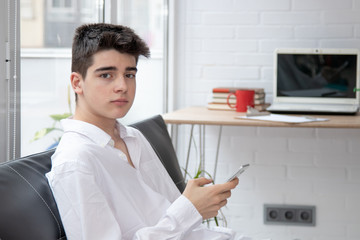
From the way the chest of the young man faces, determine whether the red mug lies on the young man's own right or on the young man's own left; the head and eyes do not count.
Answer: on the young man's own left

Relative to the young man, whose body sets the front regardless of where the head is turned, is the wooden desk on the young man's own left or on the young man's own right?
on the young man's own left

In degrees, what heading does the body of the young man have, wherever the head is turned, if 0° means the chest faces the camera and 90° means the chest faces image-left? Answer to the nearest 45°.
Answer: approximately 315°

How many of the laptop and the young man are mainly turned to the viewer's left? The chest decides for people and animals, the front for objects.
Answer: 0

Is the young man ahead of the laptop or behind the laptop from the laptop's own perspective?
ahead

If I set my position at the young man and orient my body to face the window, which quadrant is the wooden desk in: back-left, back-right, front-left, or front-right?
front-right

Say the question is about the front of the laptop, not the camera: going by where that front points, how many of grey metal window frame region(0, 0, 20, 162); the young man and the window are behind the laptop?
0

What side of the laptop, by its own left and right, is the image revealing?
front

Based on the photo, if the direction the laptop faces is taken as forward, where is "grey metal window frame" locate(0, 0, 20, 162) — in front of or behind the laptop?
in front

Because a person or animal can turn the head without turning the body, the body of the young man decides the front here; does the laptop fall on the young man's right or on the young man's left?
on the young man's left
